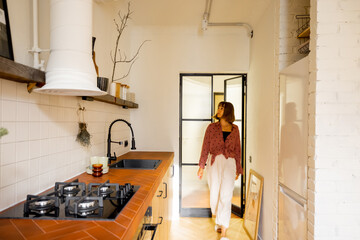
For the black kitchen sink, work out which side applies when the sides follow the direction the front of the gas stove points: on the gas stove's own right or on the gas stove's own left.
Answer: on the gas stove's own left

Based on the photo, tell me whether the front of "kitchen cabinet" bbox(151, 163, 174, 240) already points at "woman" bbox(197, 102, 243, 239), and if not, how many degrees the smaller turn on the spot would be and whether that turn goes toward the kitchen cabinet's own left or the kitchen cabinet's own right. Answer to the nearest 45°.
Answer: approximately 45° to the kitchen cabinet's own left

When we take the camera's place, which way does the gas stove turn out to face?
facing to the right of the viewer

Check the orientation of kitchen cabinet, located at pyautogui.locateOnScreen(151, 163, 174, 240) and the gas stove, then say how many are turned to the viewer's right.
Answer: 2

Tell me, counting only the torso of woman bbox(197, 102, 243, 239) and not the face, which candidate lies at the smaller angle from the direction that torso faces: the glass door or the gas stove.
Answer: the gas stove

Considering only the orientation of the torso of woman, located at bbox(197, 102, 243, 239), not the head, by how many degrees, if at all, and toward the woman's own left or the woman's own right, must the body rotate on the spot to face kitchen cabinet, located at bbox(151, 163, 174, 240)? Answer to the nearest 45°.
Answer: approximately 45° to the woman's own right

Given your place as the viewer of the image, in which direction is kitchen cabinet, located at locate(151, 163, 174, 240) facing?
facing to the right of the viewer
